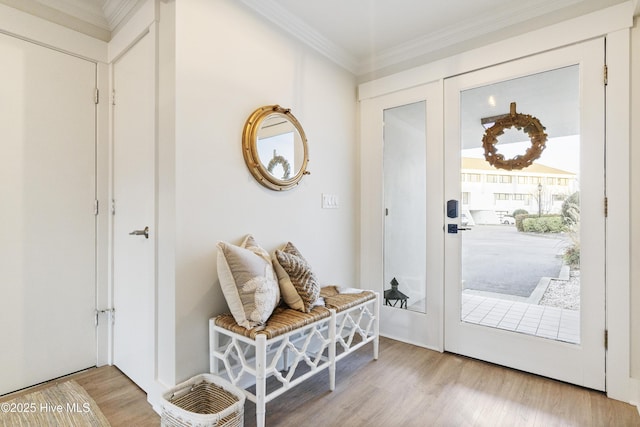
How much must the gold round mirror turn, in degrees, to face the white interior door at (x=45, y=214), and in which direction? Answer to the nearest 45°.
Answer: approximately 135° to its right

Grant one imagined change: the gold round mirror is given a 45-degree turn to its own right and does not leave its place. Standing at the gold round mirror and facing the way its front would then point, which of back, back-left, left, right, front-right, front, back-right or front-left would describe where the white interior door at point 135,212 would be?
right

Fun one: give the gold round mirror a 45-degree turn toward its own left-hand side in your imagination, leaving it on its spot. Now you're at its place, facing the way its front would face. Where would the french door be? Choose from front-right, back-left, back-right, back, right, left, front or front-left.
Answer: front

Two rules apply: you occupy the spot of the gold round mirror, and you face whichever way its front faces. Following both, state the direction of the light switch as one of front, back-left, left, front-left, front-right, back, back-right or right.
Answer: left

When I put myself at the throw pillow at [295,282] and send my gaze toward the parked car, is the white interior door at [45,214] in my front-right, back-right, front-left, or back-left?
back-left

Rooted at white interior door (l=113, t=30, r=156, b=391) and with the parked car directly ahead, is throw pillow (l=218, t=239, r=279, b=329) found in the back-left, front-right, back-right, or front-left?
front-right

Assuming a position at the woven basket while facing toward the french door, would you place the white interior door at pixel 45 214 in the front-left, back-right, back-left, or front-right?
back-left

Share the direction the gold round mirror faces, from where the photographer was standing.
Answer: facing the viewer and to the right of the viewer
